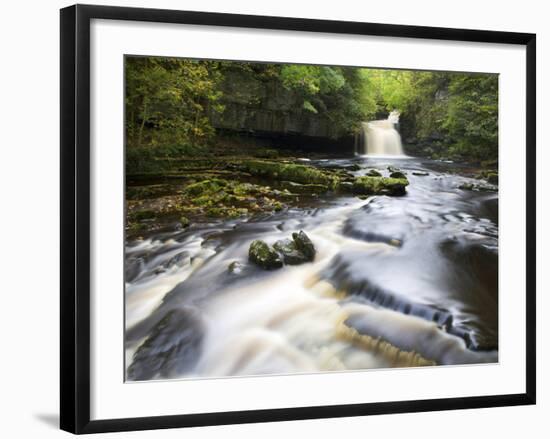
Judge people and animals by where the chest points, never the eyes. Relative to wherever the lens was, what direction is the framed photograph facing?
facing the viewer and to the right of the viewer
